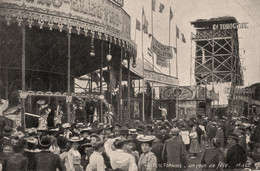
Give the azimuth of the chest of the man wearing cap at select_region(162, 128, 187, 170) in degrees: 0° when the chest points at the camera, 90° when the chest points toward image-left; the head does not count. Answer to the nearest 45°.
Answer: approximately 180°

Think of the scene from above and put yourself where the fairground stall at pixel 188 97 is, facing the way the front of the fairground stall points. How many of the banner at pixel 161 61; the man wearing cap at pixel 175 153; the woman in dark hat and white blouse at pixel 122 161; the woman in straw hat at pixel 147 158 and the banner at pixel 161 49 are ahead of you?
5

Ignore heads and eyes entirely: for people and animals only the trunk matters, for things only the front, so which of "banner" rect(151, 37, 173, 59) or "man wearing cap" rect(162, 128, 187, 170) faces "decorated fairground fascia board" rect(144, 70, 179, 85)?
the man wearing cap

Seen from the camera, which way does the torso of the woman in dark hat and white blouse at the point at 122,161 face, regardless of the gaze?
away from the camera

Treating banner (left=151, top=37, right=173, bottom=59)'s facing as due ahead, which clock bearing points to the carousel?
The carousel is roughly at 3 o'clock from the banner.

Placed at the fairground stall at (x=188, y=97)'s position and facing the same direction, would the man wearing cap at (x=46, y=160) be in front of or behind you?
in front

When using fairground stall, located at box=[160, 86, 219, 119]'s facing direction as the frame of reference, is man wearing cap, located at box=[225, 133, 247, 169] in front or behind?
in front
